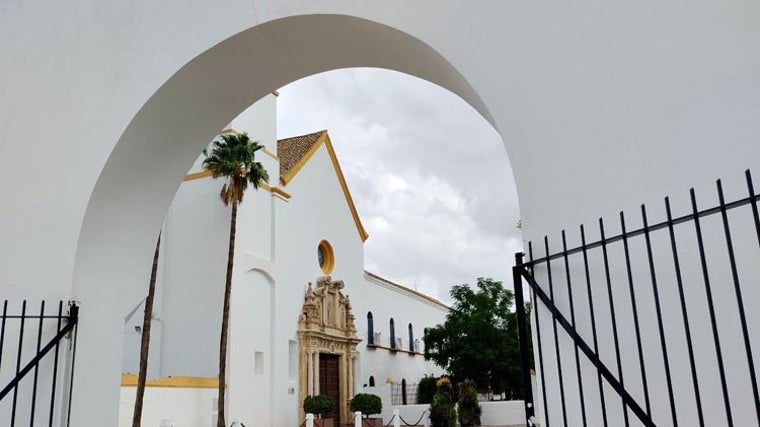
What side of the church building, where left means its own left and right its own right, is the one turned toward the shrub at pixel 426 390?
left

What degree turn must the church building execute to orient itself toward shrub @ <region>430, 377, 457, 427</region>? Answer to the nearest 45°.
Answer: approximately 45° to its left

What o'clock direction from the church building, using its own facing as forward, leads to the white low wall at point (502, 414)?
The white low wall is roughly at 10 o'clock from the church building.

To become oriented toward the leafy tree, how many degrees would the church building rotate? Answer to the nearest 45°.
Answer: approximately 90° to its left

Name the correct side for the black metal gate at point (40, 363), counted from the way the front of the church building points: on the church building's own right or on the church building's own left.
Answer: on the church building's own right

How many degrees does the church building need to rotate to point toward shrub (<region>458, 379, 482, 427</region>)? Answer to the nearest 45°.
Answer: approximately 45° to its left
